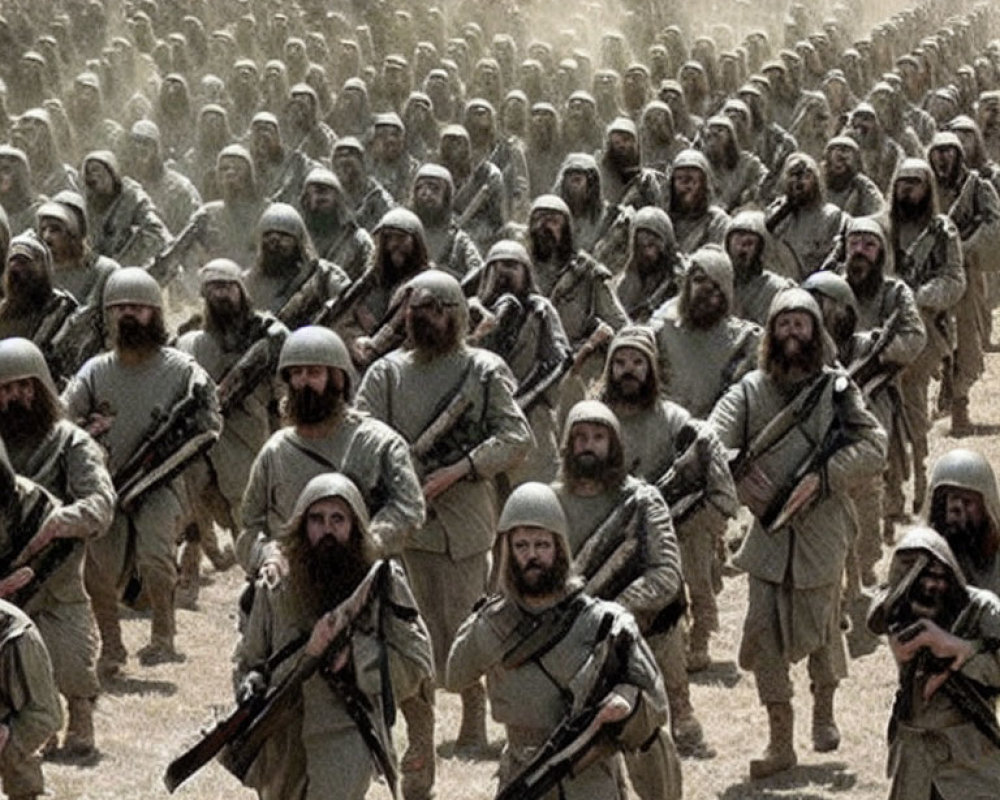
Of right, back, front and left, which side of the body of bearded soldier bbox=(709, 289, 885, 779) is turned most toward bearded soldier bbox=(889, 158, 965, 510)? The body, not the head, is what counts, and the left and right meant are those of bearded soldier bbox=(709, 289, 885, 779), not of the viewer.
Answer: back

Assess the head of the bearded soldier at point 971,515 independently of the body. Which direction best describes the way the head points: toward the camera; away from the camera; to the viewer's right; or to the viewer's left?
toward the camera

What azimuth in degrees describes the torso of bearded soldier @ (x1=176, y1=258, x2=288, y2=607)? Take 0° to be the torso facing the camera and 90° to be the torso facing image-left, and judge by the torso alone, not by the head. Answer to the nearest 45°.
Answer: approximately 0°

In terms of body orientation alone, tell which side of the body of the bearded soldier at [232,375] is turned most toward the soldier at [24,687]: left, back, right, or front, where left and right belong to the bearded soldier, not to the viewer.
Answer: front

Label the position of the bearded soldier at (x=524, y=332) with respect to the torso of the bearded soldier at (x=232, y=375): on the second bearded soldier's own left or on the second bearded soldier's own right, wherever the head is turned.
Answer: on the second bearded soldier's own left

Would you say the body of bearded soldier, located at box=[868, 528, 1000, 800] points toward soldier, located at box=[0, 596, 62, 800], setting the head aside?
no

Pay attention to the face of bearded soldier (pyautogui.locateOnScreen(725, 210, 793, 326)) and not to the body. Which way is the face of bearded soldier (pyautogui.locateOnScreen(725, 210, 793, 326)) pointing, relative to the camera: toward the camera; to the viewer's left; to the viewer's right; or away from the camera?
toward the camera

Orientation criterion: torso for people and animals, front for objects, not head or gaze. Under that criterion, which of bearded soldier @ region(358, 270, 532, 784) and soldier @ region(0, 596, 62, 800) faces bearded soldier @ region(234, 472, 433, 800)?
bearded soldier @ region(358, 270, 532, 784)

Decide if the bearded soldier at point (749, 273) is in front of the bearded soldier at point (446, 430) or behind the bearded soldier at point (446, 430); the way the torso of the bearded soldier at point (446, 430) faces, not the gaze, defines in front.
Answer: behind

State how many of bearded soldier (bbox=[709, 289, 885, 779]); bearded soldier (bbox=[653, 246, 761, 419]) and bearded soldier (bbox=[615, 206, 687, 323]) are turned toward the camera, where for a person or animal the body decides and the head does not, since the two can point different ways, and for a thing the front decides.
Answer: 3

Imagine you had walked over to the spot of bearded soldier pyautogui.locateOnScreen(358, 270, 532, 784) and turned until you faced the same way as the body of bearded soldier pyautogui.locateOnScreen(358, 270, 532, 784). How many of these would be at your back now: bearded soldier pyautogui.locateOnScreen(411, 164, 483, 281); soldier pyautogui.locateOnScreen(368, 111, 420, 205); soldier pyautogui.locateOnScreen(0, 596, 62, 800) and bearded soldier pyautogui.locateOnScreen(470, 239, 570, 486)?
3

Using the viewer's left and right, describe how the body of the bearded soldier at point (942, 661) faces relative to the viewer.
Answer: facing the viewer

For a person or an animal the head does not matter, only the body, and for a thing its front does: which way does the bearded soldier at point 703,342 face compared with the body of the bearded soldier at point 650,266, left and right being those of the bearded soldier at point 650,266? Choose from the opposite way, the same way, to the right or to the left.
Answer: the same way

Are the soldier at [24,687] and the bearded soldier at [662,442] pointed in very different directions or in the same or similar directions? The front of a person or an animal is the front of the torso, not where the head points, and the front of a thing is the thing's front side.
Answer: same or similar directions

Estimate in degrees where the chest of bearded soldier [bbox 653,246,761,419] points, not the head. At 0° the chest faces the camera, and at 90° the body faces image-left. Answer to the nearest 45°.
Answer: approximately 0°

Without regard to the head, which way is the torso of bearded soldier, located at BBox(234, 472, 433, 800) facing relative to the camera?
toward the camera

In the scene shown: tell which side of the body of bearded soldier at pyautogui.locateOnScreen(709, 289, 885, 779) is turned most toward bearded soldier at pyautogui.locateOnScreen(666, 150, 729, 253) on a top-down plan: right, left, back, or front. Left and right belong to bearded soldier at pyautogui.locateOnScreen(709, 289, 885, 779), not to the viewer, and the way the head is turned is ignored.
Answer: back

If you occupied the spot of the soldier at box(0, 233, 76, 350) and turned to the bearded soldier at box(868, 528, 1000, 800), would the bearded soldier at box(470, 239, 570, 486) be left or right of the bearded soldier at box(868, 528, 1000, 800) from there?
left

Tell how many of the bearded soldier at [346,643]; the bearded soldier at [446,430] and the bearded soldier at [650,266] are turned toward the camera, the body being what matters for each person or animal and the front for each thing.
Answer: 3
